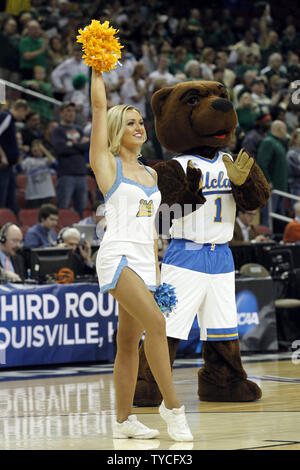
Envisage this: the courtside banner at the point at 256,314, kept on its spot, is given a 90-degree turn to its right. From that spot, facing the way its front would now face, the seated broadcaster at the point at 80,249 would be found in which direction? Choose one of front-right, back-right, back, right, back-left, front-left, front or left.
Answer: front

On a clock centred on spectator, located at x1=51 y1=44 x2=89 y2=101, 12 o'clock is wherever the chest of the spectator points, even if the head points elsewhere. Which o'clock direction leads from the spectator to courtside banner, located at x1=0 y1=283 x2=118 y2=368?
The courtside banner is roughly at 12 o'clock from the spectator.

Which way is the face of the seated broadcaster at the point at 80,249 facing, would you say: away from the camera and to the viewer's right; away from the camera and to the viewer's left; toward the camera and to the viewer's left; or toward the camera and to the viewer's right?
toward the camera and to the viewer's right

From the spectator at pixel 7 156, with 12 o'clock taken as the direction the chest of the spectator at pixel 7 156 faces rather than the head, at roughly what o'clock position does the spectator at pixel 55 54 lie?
the spectator at pixel 55 54 is roughly at 8 o'clock from the spectator at pixel 7 156.

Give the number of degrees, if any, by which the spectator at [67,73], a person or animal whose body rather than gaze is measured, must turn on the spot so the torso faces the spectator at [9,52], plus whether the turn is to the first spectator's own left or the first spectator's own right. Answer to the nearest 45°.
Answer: approximately 90° to the first spectator's own right

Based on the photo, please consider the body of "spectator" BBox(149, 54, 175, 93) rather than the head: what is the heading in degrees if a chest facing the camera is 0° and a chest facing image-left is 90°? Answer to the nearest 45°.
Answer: approximately 0°

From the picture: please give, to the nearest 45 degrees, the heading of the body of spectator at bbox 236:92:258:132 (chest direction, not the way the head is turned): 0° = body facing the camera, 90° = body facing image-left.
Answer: approximately 0°

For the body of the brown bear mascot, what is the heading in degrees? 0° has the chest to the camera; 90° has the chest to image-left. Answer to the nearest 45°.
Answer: approximately 315°

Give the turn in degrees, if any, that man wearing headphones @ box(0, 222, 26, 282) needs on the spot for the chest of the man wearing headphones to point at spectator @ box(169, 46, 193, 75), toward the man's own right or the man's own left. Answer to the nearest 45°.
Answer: approximately 90° to the man's own left

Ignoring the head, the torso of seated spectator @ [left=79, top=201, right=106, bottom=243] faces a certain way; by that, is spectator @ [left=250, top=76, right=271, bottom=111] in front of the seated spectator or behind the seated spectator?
behind
